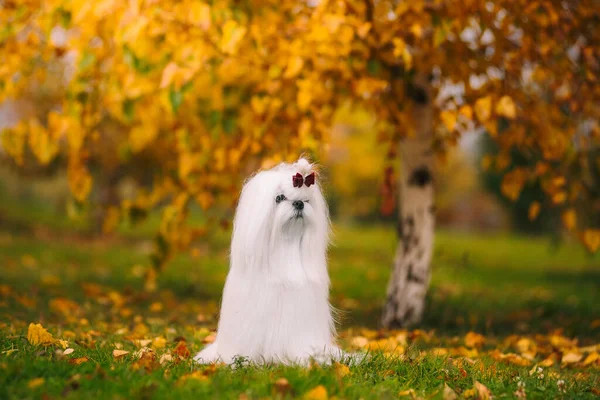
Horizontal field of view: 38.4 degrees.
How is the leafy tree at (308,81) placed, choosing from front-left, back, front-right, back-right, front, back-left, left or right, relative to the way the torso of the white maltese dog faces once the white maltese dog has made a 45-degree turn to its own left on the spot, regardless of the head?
left

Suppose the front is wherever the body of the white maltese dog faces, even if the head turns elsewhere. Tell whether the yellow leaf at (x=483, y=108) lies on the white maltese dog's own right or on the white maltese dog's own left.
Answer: on the white maltese dog's own left

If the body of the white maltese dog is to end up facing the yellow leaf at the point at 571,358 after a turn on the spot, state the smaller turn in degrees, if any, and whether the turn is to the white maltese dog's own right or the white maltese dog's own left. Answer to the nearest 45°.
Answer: approximately 90° to the white maltese dog's own left

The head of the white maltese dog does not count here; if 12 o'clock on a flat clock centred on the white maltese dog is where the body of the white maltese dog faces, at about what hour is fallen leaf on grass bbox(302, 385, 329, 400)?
The fallen leaf on grass is roughly at 1 o'clock from the white maltese dog.

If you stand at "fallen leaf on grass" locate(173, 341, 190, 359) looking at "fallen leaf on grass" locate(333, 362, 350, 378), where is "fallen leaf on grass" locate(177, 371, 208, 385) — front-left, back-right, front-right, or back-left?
front-right

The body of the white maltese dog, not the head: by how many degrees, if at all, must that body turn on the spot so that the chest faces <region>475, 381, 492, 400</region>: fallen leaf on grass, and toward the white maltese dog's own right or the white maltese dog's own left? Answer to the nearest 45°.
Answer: approximately 45° to the white maltese dog's own left

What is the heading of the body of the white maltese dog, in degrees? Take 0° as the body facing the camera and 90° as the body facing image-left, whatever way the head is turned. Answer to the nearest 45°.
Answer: approximately 315°

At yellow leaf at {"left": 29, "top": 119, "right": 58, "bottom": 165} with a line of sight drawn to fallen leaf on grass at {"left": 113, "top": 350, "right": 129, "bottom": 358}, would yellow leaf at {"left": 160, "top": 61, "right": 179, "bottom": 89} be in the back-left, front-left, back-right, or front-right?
front-left

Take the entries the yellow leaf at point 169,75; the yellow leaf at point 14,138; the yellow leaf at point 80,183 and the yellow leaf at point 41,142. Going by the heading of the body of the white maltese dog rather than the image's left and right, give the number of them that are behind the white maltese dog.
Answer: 4

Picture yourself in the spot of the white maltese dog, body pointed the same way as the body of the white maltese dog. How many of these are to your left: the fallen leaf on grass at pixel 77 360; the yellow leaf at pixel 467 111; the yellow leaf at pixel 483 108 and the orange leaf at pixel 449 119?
3

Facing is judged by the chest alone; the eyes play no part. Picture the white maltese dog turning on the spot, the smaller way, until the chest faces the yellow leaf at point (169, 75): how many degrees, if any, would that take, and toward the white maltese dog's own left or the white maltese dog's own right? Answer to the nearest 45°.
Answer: approximately 180°

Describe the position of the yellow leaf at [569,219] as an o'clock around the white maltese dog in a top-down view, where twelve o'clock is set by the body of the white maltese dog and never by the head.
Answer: The yellow leaf is roughly at 9 o'clock from the white maltese dog.

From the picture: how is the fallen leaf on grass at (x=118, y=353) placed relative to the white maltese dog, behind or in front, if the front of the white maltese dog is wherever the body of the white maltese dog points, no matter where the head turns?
behind
